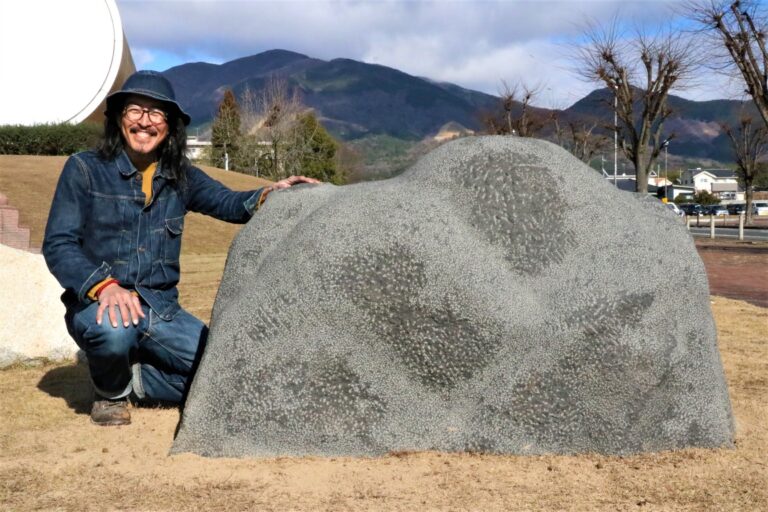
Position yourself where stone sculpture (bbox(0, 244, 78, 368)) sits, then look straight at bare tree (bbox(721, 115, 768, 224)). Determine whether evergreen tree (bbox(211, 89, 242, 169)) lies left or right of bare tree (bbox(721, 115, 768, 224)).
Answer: left

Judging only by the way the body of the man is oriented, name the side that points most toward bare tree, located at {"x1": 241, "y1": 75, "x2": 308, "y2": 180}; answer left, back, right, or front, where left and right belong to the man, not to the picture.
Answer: back

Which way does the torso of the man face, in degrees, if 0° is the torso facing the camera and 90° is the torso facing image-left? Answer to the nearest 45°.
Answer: approximately 0°

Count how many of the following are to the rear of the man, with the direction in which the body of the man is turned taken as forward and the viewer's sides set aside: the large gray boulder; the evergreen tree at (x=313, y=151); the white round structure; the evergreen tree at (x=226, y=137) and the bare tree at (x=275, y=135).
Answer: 4

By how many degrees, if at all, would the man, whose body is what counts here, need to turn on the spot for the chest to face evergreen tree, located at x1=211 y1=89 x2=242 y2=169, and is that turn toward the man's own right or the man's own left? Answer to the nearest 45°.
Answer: approximately 180°

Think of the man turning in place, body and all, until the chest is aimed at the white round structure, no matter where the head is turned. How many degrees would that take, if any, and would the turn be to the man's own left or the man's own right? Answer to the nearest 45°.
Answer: approximately 180°

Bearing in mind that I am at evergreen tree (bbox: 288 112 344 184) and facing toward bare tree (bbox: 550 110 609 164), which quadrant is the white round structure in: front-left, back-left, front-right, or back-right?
back-right

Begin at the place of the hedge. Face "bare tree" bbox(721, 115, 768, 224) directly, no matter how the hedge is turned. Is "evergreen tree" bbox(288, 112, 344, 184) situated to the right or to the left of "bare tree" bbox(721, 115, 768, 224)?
left

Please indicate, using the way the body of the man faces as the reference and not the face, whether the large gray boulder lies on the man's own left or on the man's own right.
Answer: on the man's own left
